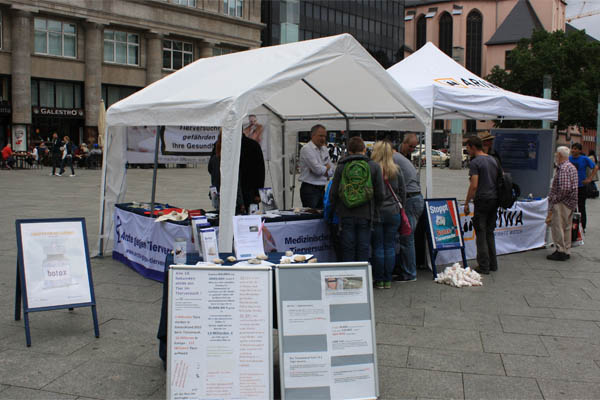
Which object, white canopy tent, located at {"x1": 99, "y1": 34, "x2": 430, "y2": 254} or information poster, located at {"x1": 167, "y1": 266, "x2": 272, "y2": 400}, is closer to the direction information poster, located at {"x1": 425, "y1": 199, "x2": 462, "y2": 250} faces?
the information poster

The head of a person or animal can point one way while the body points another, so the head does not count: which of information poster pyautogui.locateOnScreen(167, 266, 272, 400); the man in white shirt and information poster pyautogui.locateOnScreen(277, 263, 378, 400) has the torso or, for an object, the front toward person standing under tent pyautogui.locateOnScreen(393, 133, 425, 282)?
the man in white shirt

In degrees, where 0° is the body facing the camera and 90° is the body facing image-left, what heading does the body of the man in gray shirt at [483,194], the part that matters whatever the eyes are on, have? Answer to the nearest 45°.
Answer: approximately 135°

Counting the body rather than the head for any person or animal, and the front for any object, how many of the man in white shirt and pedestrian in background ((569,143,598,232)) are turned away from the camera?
0

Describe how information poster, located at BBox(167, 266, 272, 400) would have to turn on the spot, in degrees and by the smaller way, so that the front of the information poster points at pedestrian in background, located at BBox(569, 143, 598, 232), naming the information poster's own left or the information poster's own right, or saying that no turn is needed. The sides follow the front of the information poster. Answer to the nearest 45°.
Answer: approximately 135° to the information poster's own left

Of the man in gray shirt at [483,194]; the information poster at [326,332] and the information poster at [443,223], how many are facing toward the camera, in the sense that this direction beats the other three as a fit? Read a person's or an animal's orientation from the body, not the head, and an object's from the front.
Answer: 2

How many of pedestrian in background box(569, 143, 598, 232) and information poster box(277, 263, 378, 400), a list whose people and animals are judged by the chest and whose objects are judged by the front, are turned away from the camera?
0

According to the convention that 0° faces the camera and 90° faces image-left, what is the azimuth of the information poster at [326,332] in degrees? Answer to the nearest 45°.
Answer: approximately 0°

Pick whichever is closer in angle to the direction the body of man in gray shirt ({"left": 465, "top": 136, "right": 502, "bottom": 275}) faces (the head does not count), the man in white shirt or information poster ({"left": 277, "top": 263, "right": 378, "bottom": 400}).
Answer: the man in white shirt

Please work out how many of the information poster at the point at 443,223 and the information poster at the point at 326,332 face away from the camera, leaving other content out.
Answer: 0

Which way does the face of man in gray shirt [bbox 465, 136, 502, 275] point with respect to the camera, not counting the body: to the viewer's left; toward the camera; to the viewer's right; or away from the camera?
to the viewer's left

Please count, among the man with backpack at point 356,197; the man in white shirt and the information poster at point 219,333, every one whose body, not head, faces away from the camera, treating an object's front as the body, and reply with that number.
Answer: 1

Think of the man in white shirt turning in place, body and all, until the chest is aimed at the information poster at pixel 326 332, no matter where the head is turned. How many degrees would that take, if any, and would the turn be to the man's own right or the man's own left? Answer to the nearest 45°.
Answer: approximately 45° to the man's own right
